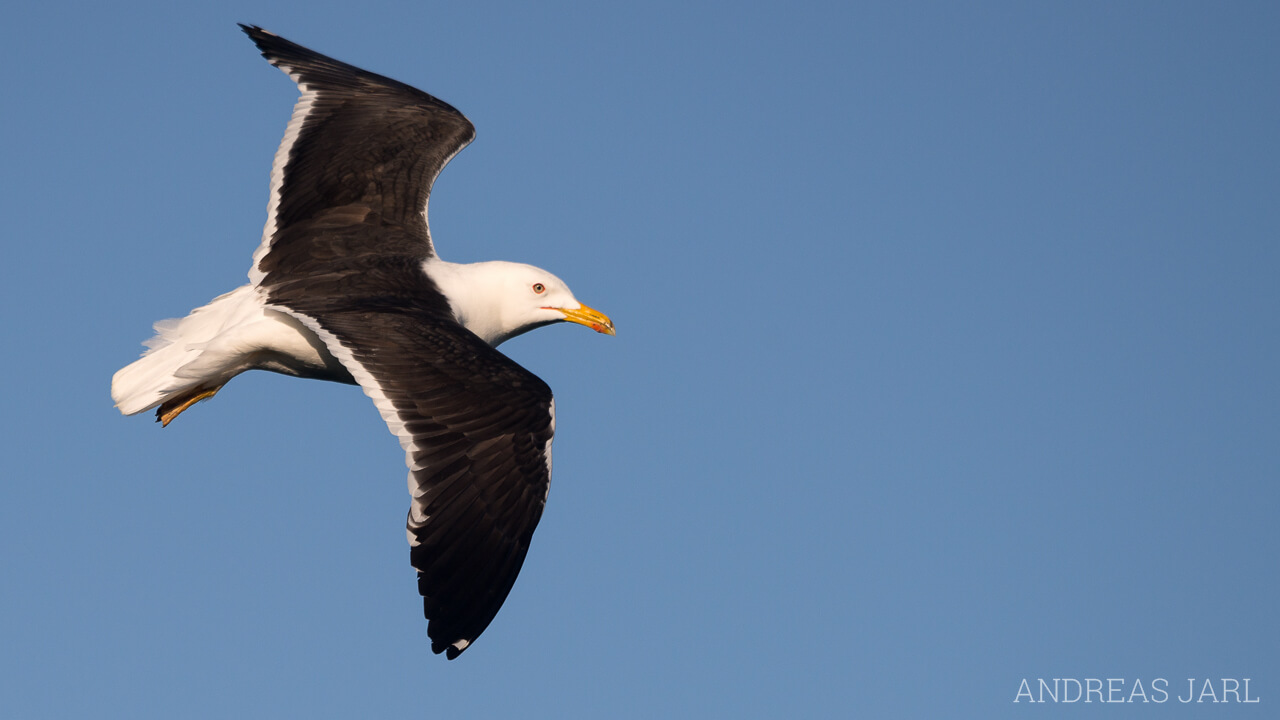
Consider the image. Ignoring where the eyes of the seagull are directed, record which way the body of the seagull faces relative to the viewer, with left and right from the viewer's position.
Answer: facing to the right of the viewer
